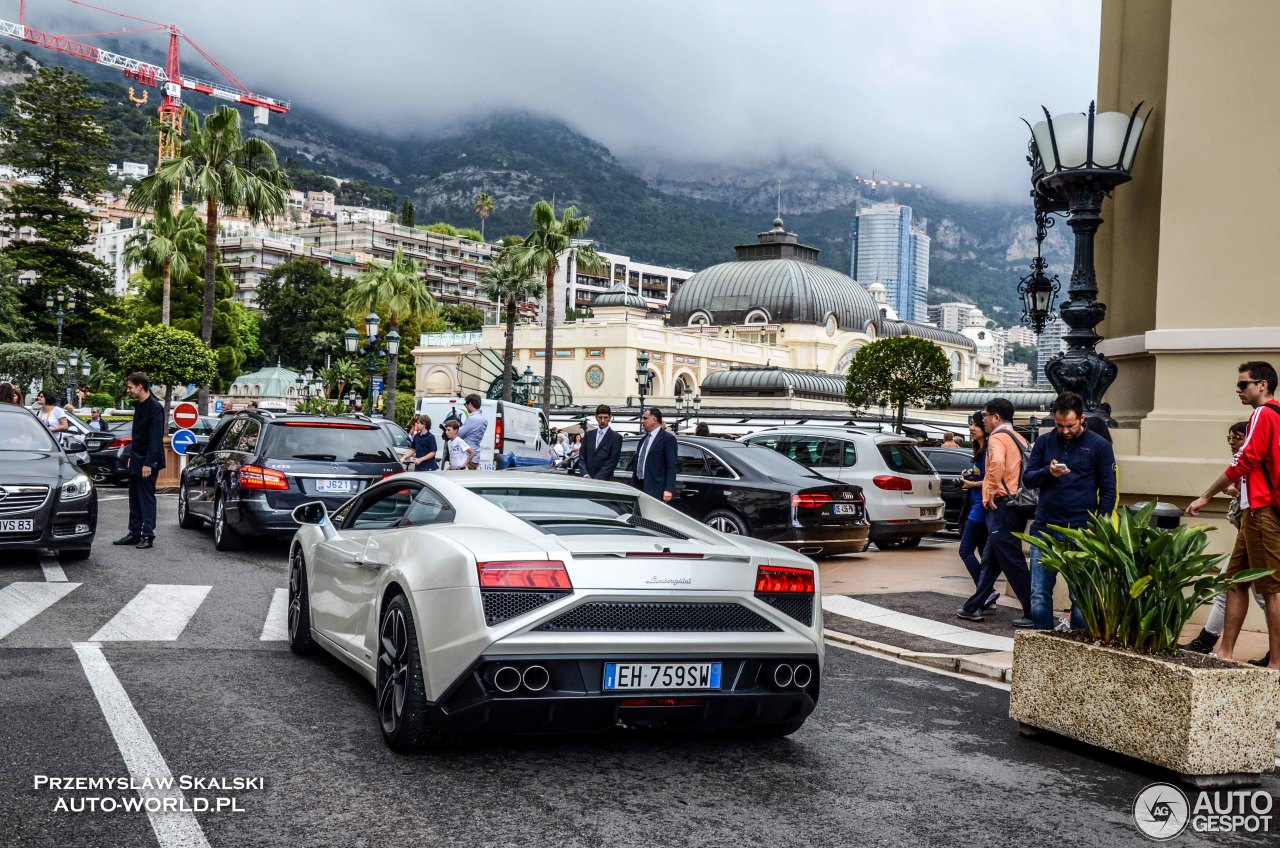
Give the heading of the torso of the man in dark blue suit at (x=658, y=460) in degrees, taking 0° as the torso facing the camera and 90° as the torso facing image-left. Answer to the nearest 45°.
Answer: approximately 45°

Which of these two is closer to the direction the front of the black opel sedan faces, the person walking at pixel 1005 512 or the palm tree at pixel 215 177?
the person walking

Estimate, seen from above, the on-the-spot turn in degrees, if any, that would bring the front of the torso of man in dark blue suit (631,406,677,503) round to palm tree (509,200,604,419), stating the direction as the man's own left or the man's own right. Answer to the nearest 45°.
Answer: approximately 135° to the man's own right

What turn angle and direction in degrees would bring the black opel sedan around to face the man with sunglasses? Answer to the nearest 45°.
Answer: approximately 45° to its left

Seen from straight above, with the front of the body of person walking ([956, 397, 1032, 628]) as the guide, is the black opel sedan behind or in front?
in front

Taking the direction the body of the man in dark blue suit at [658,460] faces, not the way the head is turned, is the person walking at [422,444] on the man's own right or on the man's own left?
on the man's own right

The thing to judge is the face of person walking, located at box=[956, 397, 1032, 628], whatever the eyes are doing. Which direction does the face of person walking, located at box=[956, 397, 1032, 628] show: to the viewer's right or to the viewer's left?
to the viewer's left

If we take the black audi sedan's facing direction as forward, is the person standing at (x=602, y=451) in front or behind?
in front

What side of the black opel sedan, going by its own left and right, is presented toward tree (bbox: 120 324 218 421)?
back

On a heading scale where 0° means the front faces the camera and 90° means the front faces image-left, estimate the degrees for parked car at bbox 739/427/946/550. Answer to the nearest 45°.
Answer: approximately 135°
